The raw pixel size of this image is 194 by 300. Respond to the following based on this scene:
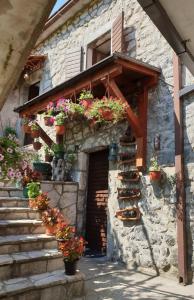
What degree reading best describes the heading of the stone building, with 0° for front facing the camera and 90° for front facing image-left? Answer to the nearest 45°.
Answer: approximately 45°

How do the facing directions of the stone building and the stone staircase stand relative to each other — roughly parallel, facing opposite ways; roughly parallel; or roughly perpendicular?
roughly perpendicular

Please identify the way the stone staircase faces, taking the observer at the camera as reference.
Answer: facing the viewer and to the right of the viewer

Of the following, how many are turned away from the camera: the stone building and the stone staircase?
0

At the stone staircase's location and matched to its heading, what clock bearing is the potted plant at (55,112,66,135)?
The potted plant is roughly at 8 o'clock from the stone staircase.

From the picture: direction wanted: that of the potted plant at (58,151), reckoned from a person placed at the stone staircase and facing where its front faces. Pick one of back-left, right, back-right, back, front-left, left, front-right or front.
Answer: back-left

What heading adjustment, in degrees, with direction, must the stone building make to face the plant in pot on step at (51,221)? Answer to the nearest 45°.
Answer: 0° — it already faces it
